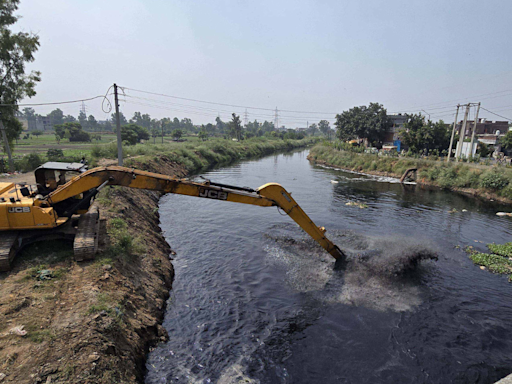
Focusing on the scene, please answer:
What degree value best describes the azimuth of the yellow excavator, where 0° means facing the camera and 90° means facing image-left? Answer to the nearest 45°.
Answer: approximately 270°

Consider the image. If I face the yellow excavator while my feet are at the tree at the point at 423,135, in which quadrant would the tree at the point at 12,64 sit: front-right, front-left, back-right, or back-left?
front-right

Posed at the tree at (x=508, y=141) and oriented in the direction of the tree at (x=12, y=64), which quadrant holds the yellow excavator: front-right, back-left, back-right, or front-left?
front-left

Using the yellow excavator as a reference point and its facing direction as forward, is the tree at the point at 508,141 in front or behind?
in front

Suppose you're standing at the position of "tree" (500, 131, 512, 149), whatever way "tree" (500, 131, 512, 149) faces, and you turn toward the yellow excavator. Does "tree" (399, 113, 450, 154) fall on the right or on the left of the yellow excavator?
right

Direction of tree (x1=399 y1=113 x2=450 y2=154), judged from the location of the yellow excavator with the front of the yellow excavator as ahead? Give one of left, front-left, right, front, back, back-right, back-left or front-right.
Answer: front-left

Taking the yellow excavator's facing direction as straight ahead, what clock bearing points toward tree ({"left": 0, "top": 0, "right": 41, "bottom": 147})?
The tree is roughly at 8 o'clock from the yellow excavator.

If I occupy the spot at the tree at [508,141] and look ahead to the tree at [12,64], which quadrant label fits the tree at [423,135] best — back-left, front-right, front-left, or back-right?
front-right
